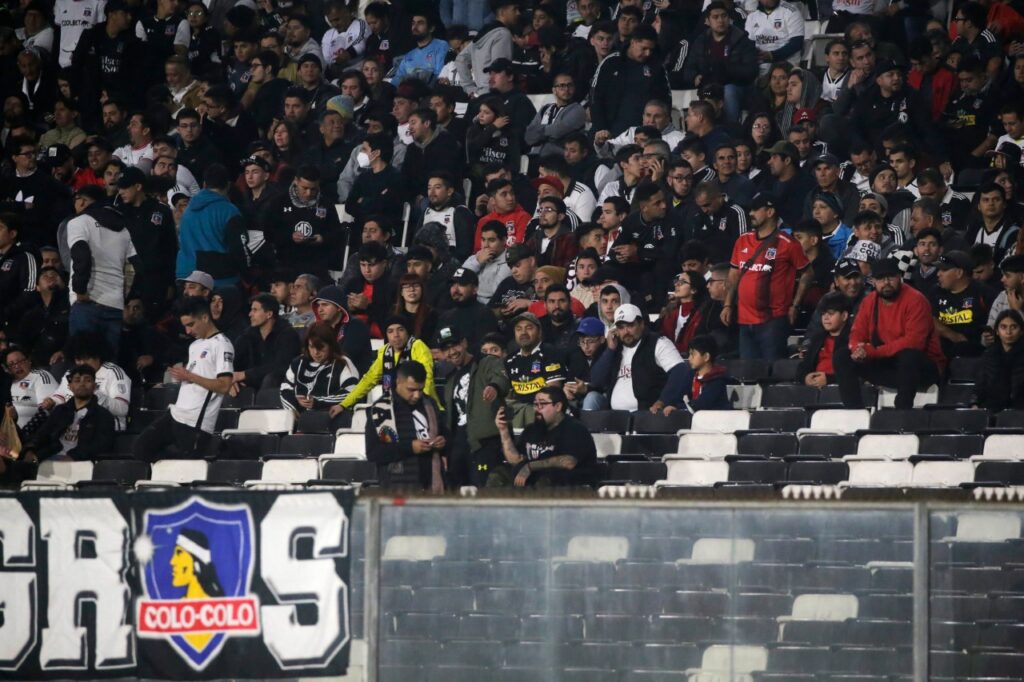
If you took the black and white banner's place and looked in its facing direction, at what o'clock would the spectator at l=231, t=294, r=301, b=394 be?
The spectator is roughly at 6 o'clock from the black and white banner.

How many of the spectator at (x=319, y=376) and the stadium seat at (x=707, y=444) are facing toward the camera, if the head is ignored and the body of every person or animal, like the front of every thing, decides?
2

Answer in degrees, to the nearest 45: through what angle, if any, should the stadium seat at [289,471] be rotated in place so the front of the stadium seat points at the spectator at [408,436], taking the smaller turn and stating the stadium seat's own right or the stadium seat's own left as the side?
approximately 90° to the stadium seat's own left

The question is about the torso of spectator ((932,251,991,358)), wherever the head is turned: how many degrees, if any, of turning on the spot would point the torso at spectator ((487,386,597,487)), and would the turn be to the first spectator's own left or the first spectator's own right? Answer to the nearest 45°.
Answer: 0° — they already face them

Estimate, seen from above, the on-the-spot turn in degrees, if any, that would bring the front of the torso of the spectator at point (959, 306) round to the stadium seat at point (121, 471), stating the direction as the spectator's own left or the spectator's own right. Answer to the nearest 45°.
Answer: approximately 45° to the spectator's own right

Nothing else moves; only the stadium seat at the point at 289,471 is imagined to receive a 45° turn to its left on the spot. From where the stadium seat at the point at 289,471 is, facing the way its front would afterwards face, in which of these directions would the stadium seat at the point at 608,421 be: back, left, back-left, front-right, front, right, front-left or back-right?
left

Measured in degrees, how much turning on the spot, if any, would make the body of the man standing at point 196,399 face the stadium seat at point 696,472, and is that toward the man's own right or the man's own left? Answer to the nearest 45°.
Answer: approximately 90° to the man's own left

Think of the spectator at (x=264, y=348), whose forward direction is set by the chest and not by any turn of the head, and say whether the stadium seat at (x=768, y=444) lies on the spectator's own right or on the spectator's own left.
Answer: on the spectator's own left
